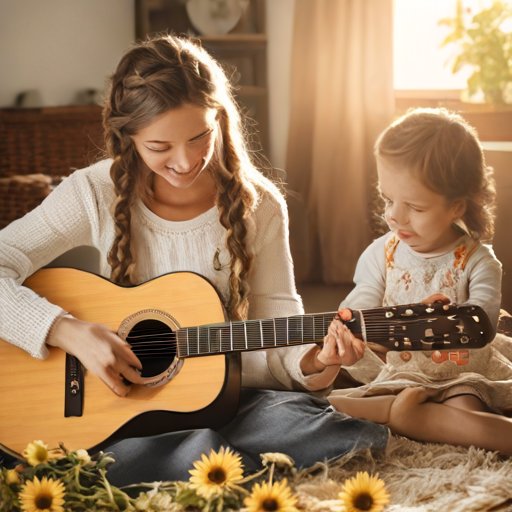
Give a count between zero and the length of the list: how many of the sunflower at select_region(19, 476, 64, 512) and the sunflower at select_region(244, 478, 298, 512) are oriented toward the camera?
2

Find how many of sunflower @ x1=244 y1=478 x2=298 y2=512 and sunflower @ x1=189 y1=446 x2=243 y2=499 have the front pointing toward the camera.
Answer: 2

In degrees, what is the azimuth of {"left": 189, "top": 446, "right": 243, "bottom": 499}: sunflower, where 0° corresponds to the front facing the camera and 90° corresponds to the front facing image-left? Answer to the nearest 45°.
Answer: approximately 0°
